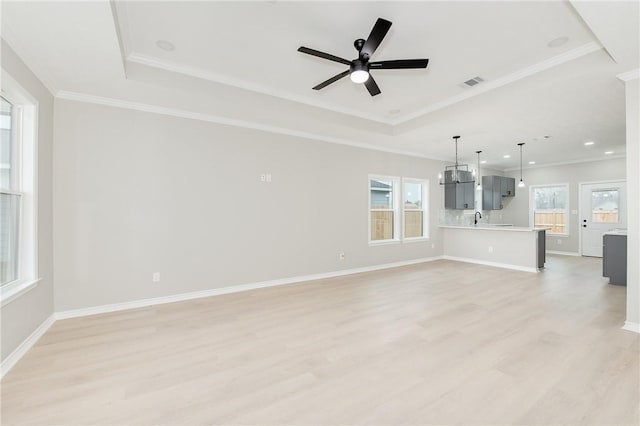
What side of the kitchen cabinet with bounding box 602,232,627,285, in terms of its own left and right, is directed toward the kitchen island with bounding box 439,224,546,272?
front

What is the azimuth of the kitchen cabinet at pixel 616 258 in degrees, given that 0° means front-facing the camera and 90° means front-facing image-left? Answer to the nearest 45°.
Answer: approximately 90°

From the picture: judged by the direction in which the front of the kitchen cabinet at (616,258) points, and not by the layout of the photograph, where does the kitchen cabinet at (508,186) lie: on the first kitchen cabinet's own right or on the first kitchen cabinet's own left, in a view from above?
on the first kitchen cabinet's own right

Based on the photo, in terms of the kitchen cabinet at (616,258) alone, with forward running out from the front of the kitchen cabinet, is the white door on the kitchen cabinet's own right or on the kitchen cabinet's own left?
on the kitchen cabinet's own right

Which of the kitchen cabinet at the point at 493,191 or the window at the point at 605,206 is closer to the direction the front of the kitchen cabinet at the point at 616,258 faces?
the kitchen cabinet

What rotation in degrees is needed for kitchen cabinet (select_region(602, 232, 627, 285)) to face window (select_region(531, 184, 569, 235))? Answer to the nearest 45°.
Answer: approximately 90° to its right

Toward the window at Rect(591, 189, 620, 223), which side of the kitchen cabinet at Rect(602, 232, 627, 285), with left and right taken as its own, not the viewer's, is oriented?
right

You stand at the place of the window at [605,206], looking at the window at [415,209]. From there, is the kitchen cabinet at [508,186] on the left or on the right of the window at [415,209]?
right
